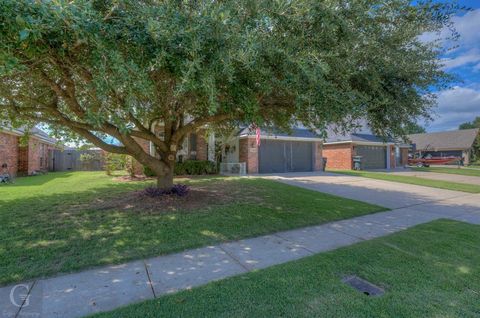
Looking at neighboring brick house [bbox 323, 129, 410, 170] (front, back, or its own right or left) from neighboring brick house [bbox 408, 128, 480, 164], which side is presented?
left

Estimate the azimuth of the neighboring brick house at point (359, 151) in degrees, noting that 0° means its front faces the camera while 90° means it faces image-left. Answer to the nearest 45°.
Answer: approximately 315°

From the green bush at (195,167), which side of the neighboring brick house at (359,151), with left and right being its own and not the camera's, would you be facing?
right

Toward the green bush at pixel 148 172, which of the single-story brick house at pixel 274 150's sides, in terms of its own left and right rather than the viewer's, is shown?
right

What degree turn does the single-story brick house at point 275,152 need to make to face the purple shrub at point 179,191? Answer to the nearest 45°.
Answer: approximately 45° to its right

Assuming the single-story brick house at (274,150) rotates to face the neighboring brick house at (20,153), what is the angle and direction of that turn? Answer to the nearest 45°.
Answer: approximately 135° to its right

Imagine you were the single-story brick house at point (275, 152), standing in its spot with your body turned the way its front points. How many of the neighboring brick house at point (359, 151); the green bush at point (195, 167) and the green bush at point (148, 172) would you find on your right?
2

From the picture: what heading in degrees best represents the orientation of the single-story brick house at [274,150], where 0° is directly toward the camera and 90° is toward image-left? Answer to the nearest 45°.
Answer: approximately 315°

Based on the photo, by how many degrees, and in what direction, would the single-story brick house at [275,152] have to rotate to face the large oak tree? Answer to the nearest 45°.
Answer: approximately 45° to its right

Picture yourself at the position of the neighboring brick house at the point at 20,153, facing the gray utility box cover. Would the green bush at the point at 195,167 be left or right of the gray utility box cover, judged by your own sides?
left

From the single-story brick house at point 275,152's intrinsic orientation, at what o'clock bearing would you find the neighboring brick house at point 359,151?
The neighboring brick house is roughly at 9 o'clock from the single-story brick house.
